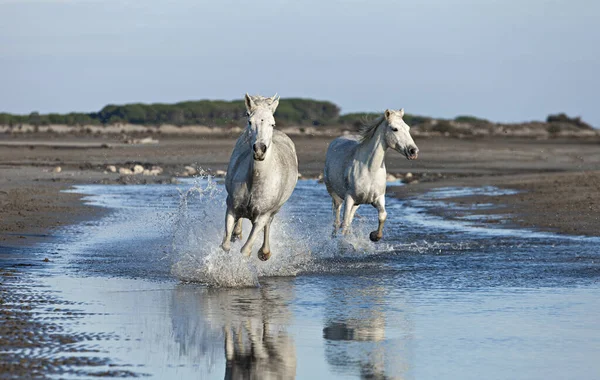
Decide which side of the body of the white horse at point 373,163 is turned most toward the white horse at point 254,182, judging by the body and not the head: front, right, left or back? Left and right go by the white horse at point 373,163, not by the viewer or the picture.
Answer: right

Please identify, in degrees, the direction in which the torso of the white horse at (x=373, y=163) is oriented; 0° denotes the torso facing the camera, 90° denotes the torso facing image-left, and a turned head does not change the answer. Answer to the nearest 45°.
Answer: approximately 315°

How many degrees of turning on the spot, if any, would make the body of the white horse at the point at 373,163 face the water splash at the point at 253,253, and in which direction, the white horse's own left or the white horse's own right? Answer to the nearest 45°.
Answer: approximately 90° to the white horse's own right
